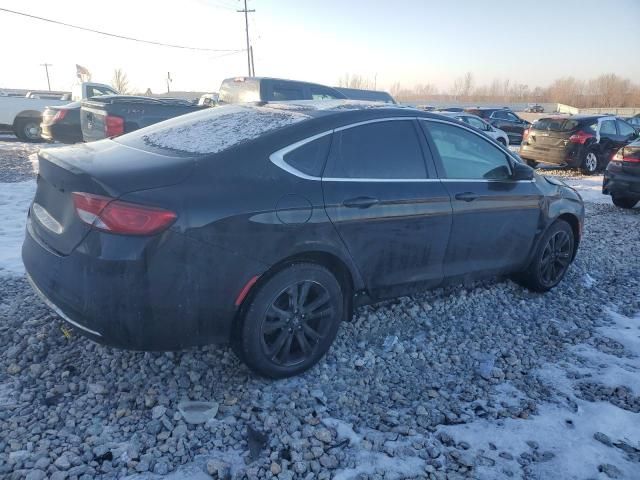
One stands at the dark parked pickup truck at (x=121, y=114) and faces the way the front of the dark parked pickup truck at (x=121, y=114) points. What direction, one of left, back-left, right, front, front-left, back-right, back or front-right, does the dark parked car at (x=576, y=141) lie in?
front-right

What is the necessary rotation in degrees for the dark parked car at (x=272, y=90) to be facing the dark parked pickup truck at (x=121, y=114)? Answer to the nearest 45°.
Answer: approximately 180°

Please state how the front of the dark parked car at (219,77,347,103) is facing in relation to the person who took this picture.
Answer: facing away from the viewer and to the right of the viewer

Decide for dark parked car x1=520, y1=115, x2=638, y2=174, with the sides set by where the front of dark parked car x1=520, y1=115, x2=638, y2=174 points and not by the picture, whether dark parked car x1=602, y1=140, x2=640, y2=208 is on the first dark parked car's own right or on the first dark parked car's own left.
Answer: on the first dark parked car's own right

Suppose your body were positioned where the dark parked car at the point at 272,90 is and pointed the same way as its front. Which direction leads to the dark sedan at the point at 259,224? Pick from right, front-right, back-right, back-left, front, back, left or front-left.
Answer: back-right

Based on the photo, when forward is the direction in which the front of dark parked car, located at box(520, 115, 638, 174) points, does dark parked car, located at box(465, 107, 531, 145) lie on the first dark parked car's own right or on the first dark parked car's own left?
on the first dark parked car's own left

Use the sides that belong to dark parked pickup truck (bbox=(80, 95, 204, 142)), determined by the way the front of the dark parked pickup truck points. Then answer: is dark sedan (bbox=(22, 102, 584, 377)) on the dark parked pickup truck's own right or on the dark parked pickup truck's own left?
on the dark parked pickup truck's own right

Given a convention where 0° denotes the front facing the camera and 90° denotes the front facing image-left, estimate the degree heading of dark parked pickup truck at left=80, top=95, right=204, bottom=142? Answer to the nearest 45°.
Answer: approximately 225°

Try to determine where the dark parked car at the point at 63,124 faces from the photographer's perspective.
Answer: facing away from the viewer and to the right of the viewer
